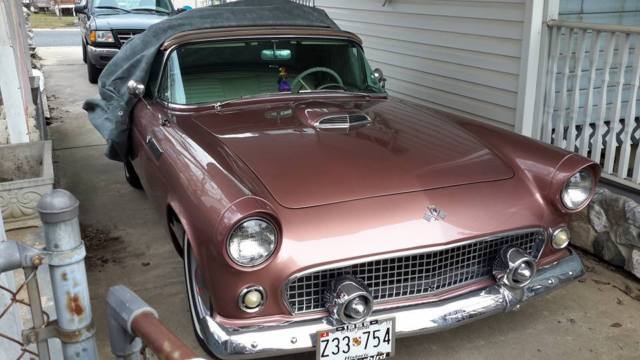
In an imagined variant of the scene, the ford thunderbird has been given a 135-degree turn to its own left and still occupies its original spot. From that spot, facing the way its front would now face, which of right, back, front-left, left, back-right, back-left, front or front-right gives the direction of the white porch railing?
front-right

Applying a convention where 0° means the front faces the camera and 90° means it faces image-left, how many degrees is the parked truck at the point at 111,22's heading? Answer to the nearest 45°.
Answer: approximately 0°

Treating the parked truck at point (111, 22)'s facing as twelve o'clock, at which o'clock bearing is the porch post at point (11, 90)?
The porch post is roughly at 12 o'clock from the parked truck.

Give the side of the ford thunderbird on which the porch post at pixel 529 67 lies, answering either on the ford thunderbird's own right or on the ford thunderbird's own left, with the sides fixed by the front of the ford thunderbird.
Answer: on the ford thunderbird's own left

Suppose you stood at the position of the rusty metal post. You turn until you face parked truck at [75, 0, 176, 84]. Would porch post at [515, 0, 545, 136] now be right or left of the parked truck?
right

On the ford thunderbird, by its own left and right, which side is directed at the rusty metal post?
right

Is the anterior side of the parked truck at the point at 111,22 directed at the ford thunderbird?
yes

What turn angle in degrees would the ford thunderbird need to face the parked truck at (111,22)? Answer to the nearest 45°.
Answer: approximately 180°

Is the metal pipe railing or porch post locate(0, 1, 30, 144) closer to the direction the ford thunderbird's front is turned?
the metal pipe railing
